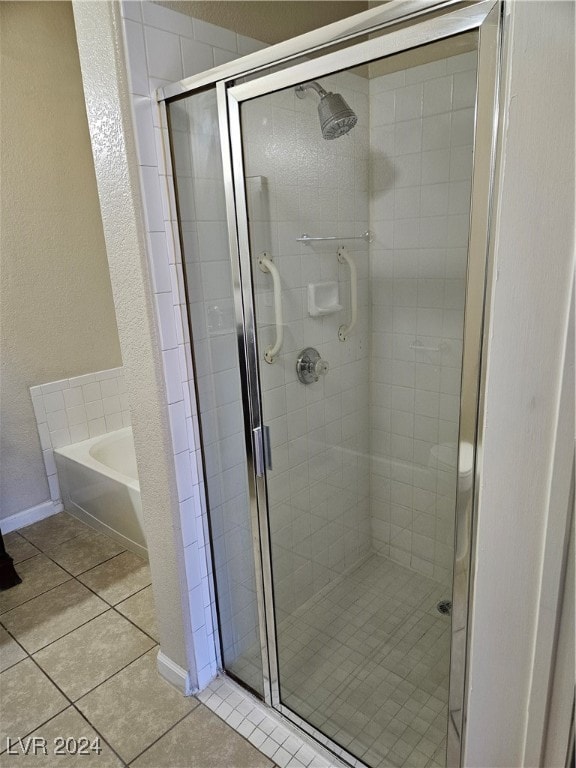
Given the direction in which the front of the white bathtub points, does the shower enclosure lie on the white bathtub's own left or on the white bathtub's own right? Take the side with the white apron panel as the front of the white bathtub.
on the white bathtub's own left

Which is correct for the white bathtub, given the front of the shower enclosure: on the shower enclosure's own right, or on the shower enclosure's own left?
on the shower enclosure's own right
